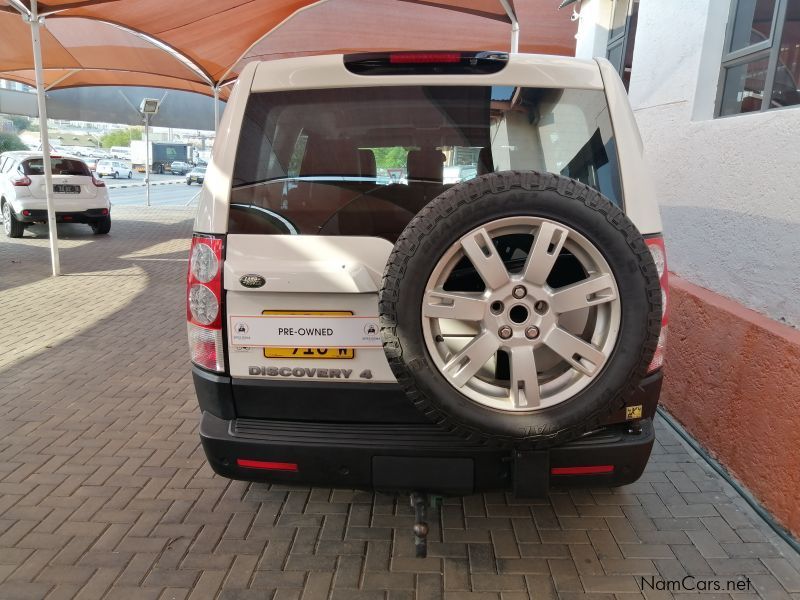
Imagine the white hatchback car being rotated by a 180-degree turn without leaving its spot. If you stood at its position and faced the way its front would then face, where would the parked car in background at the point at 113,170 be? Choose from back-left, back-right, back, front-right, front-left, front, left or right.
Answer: back-left

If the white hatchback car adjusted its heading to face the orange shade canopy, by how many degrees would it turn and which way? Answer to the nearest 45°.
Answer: approximately 180°

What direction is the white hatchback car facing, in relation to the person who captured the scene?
facing away from the viewer and to the left of the viewer

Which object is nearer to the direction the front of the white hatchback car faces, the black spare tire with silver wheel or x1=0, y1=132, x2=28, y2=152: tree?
the tree

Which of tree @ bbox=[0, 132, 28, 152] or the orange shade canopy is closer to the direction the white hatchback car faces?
the tree

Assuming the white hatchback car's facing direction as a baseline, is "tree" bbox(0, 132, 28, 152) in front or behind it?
in front
